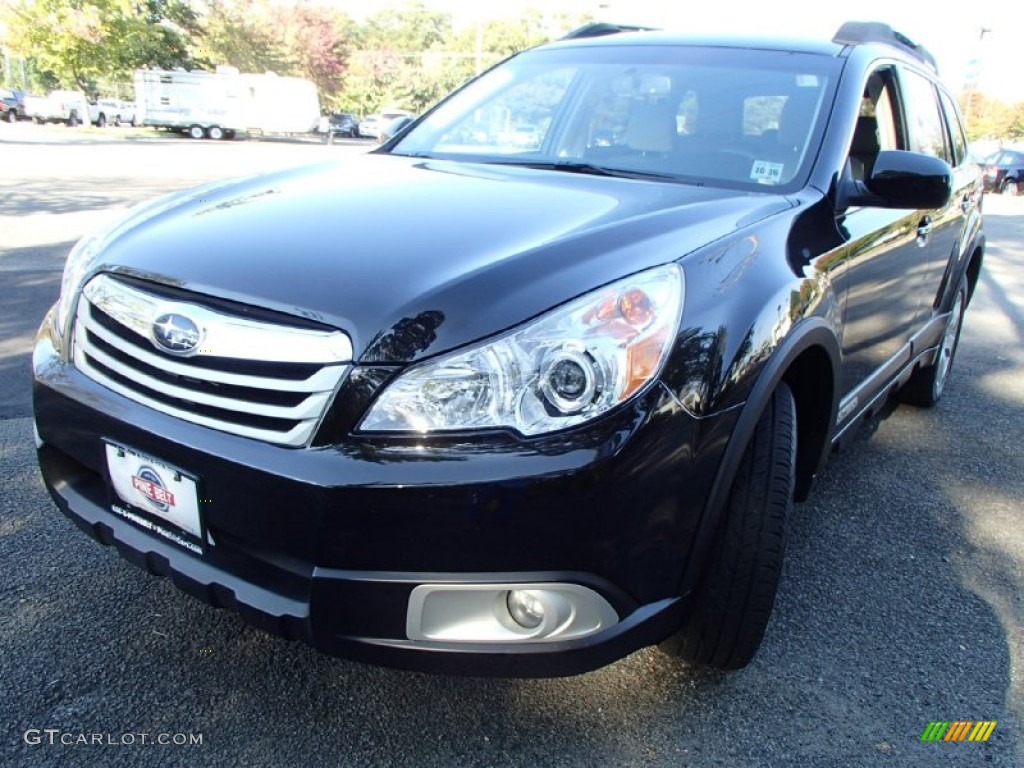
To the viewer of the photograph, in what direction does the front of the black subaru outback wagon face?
facing the viewer and to the left of the viewer

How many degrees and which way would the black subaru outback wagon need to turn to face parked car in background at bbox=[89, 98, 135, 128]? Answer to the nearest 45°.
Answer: approximately 90° to its right

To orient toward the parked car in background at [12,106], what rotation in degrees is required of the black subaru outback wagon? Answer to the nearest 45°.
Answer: approximately 90° to its right

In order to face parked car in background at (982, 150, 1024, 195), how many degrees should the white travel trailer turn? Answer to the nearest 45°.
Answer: approximately 45° to its right

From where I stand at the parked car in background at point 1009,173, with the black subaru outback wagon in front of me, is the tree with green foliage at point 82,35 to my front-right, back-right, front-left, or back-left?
front-right

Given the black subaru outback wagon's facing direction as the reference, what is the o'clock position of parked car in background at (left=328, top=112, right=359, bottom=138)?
The parked car in background is roughly at 4 o'clock from the black subaru outback wagon.

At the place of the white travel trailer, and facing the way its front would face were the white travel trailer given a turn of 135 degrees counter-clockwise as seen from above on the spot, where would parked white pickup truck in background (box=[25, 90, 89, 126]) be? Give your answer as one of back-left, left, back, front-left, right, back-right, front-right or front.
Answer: front

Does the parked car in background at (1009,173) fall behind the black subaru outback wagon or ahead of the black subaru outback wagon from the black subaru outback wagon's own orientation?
behind

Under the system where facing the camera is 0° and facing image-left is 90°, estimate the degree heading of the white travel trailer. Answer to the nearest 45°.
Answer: approximately 270°

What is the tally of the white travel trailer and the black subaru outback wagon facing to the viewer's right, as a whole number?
1

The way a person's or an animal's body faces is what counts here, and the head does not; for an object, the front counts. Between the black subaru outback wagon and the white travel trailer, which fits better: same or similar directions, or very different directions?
very different directions

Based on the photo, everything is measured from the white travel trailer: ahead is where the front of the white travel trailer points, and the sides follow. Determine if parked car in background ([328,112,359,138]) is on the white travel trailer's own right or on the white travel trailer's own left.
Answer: on the white travel trailer's own left

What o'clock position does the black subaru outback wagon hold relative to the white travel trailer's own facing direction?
The black subaru outback wagon is roughly at 3 o'clock from the white travel trailer.
